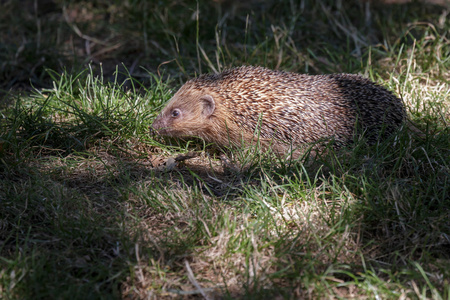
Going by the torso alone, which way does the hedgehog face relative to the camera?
to the viewer's left

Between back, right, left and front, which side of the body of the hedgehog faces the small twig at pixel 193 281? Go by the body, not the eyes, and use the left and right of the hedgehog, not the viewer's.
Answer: left
